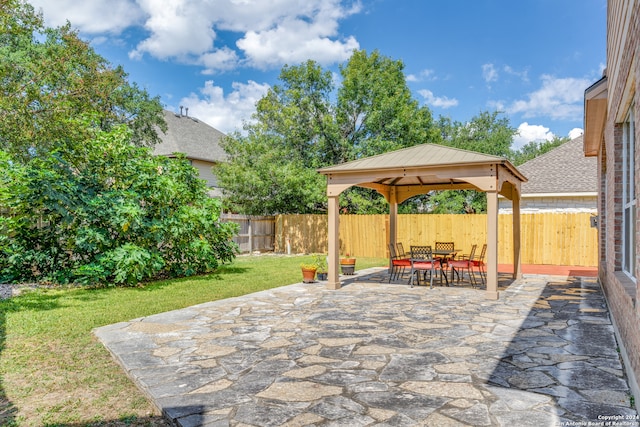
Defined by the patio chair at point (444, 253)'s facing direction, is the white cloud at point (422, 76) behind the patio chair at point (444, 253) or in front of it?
behind

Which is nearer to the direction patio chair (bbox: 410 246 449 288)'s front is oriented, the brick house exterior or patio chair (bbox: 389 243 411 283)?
the patio chair

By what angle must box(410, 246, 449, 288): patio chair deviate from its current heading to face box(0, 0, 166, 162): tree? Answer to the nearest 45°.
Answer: approximately 135° to its left

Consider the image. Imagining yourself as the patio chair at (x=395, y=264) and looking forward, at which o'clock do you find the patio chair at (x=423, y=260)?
the patio chair at (x=423, y=260) is roughly at 2 o'clock from the patio chair at (x=395, y=264).

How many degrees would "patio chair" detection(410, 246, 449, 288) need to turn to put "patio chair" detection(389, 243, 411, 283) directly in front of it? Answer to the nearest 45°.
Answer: approximately 90° to its left

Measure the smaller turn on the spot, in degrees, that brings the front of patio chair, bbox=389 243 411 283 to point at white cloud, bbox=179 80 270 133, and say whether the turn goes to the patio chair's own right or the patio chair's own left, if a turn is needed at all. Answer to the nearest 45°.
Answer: approximately 135° to the patio chair's own left

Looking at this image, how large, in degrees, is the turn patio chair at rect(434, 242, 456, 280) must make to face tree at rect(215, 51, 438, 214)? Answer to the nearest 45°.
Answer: approximately 135° to its right

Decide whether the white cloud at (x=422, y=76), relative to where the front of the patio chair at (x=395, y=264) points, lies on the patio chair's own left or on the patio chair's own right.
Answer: on the patio chair's own left

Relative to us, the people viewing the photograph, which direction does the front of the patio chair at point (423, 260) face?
facing away from the viewer and to the right of the viewer

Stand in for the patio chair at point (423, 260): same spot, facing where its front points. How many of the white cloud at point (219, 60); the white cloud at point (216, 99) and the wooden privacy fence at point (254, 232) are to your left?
3

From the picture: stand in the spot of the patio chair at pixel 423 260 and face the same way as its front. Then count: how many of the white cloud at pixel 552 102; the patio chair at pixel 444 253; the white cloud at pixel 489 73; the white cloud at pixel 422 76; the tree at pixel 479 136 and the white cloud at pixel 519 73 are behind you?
0

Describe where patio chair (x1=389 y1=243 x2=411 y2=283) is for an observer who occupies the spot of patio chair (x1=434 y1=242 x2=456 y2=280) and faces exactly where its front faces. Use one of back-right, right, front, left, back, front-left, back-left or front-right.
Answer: right

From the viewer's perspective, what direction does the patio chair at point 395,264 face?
to the viewer's right

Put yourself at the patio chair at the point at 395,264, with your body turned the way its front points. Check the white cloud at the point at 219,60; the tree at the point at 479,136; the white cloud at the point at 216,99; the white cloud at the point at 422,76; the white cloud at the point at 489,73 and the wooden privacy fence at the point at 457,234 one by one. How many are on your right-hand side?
0

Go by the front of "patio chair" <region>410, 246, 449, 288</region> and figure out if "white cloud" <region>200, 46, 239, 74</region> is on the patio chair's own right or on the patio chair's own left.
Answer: on the patio chair's own left

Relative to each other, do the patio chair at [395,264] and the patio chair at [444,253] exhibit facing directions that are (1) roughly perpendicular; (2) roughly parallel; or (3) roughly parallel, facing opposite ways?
roughly perpendicular

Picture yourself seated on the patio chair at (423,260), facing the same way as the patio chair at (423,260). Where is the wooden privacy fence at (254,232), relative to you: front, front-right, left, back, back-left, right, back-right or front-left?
left

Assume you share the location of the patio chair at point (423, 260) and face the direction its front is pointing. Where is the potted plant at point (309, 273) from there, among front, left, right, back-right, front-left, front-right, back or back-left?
back-left

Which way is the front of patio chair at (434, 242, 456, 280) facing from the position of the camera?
facing the viewer

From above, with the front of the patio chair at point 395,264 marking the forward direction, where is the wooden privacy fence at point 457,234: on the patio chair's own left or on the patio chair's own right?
on the patio chair's own left
